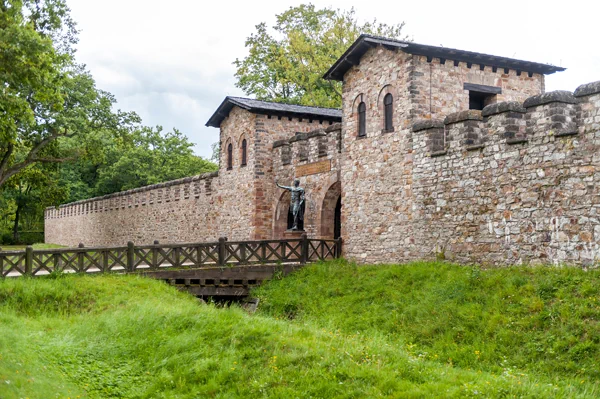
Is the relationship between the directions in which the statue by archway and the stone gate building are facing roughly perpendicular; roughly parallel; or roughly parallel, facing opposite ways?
roughly parallel

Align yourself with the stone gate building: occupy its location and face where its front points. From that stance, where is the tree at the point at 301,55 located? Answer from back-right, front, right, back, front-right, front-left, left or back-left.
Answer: back-right

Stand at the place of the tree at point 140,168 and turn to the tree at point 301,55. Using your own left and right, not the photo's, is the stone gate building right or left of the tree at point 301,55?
right

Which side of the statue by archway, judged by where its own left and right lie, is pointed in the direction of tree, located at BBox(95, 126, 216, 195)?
right

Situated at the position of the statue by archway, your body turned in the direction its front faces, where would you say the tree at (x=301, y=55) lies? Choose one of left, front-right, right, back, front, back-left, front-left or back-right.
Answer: back-right

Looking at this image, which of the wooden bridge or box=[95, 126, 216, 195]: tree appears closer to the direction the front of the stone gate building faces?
the wooden bridge

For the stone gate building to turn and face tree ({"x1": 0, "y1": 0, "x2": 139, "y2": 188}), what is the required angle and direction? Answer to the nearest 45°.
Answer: approximately 45° to its right

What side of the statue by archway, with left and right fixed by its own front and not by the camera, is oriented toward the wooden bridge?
front

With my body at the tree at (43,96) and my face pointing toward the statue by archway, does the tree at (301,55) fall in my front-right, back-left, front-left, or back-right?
front-left

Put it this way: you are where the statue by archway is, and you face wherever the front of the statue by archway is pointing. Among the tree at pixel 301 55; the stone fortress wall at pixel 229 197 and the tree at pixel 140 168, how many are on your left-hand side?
0

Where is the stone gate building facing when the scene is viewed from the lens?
facing the viewer and to the left of the viewer

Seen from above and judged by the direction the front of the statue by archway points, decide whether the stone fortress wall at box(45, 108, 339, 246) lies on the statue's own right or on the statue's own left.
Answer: on the statue's own right

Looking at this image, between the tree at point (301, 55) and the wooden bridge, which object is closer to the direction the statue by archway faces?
the wooden bridge

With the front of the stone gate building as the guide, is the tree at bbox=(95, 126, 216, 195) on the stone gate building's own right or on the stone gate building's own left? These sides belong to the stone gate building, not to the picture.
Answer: on the stone gate building's own right
